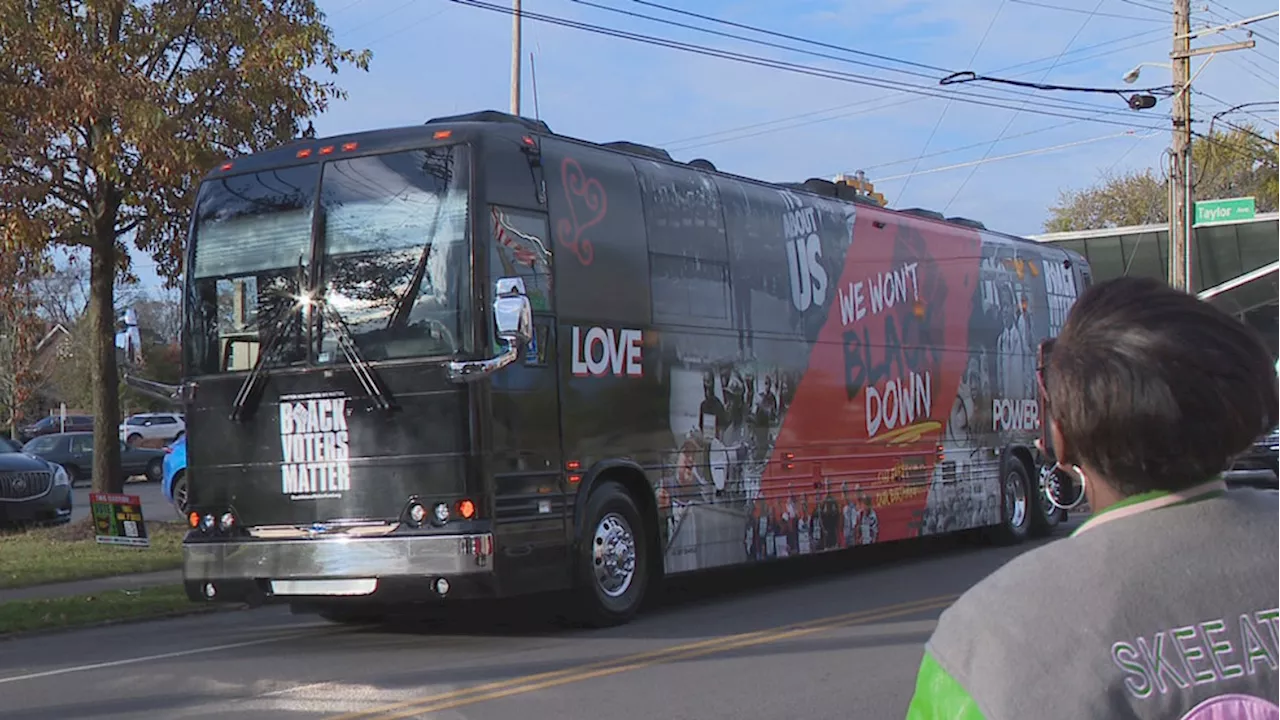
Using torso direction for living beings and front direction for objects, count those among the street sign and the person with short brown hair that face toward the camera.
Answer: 1

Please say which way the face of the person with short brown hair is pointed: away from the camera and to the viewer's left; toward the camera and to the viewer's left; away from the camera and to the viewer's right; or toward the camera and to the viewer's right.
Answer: away from the camera and to the viewer's left

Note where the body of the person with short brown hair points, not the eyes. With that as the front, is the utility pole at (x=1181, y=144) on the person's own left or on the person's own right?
on the person's own right

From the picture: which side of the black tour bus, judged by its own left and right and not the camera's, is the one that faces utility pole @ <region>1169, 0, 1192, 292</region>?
back

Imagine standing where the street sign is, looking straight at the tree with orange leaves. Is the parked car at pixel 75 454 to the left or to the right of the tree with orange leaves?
right

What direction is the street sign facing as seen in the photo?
toward the camera

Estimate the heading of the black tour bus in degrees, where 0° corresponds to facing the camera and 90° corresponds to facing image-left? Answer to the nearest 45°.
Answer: approximately 45°

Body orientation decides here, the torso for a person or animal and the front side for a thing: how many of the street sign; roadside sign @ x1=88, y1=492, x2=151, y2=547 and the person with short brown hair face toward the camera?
2

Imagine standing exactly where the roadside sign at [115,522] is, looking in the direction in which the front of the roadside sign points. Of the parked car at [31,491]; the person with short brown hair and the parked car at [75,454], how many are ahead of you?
1

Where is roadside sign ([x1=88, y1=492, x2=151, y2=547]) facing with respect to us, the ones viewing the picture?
facing the viewer

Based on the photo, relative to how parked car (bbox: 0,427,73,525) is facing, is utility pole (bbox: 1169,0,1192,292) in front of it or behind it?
in front

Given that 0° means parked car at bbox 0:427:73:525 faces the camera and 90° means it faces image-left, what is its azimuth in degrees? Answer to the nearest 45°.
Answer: approximately 315°

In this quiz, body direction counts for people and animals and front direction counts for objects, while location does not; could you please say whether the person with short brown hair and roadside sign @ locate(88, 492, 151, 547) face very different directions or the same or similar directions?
very different directions
